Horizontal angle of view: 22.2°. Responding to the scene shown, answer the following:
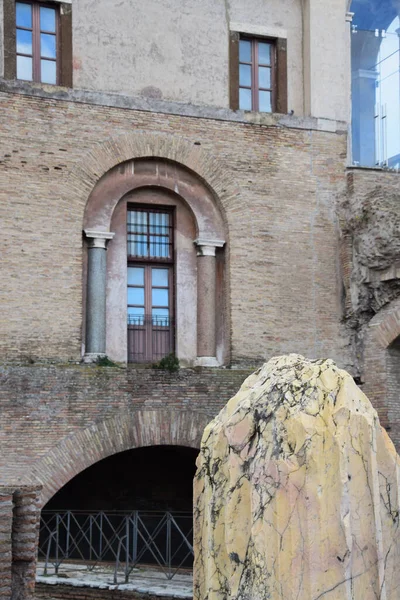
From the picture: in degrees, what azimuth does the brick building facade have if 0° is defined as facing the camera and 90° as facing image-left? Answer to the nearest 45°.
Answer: approximately 0°

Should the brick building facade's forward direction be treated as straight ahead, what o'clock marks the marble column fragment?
The marble column fragment is roughly at 12 o'clock from the brick building facade.
